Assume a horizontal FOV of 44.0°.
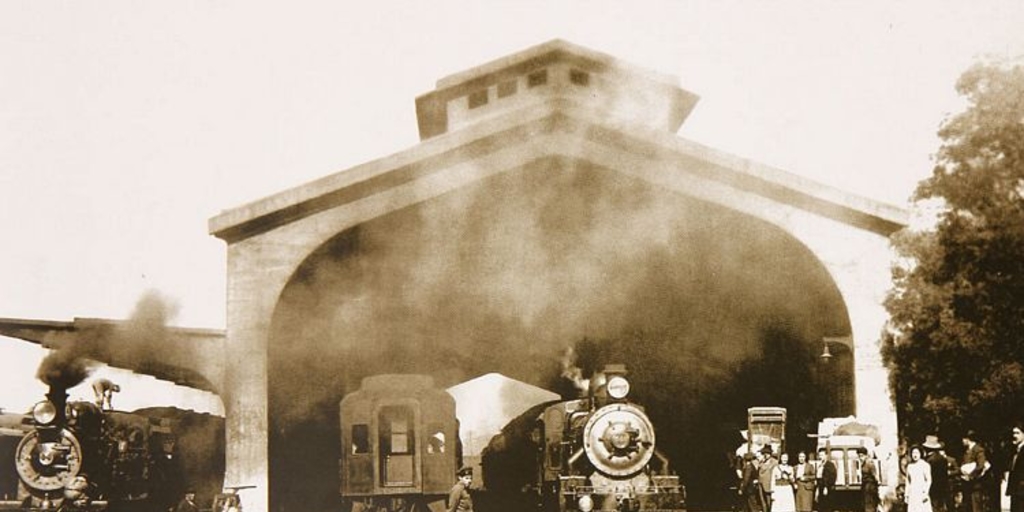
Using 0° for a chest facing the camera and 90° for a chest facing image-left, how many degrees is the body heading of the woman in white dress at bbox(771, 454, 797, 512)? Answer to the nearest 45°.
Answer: approximately 0°

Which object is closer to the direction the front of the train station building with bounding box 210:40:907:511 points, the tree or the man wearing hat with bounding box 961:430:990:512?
the man wearing hat

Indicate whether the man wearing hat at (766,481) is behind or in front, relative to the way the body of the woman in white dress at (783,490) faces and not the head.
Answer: behind

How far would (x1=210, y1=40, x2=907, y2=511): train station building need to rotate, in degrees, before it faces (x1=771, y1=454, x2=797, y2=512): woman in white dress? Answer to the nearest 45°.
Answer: approximately 45° to its left

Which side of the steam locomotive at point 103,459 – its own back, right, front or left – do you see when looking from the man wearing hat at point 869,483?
left

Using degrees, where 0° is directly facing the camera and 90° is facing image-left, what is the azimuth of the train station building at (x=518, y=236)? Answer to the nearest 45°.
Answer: approximately 0°

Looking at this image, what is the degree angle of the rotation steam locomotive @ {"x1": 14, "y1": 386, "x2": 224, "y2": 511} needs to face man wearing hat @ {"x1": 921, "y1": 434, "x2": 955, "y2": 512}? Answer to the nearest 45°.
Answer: approximately 90° to its left

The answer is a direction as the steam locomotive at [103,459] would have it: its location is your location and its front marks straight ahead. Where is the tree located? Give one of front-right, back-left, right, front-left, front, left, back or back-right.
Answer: back-left

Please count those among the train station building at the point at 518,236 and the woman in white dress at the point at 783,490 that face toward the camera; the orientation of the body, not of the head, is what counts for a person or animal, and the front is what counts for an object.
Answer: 2

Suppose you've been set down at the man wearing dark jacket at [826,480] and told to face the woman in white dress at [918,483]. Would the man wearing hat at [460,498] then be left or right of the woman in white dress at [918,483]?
right
